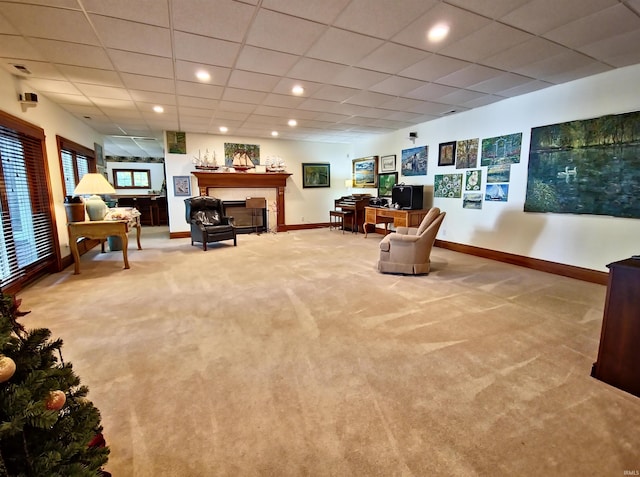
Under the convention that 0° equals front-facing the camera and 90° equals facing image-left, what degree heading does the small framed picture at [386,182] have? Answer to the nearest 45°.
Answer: approximately 45°

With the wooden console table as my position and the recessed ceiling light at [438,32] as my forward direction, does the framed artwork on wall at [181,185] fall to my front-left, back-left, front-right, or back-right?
back-left

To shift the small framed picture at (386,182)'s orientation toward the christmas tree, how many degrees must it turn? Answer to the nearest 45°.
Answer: approximately 45° to its left

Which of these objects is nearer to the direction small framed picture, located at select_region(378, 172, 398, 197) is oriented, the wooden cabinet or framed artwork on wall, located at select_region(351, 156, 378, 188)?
the wooden cabinet

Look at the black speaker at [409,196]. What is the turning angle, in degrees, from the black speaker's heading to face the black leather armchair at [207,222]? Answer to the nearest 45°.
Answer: approximately 45° to its right
